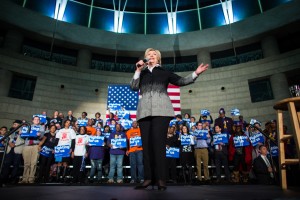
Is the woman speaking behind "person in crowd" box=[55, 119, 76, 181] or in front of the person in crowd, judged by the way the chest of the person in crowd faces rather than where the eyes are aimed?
in front

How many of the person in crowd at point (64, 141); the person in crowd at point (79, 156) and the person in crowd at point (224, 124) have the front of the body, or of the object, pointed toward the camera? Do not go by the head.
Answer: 3

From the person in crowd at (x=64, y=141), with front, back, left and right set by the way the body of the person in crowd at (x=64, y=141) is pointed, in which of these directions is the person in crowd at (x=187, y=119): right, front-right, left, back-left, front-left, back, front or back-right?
left

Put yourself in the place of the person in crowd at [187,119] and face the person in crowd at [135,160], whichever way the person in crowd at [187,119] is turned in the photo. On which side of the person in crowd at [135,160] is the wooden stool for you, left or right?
left

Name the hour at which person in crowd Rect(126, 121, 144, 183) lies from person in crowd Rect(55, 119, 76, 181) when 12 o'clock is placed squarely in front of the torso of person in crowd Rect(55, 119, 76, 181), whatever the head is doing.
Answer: person in crowd Rect(126, 121, 144, 183) is roughly at 10 o'clock from person in crowd Rect(55, 119, 76, 181).

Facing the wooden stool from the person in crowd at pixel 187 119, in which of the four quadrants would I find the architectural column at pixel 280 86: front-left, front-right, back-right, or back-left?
back-left

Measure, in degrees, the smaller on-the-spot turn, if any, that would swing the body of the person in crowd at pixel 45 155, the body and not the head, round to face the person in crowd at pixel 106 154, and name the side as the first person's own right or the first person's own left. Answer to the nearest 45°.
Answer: approximately 45° to the first person's own left

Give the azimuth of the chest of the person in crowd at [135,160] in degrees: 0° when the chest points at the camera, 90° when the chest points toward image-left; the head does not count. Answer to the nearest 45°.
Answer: approximately 0°

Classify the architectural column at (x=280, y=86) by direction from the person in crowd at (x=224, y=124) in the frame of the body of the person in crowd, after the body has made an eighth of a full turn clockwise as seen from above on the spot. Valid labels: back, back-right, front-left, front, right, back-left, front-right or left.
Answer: back

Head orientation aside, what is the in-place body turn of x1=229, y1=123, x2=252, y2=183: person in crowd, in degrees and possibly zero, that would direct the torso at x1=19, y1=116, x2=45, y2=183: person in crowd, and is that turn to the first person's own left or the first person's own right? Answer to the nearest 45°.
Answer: approximately 45° to the first person's own right
